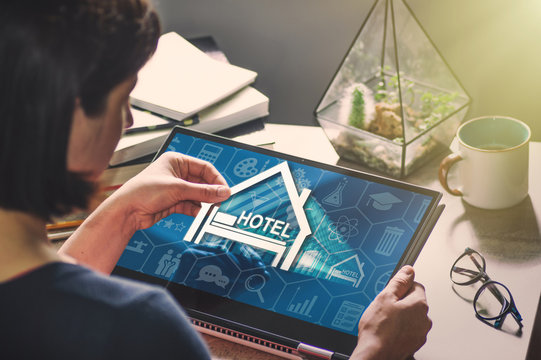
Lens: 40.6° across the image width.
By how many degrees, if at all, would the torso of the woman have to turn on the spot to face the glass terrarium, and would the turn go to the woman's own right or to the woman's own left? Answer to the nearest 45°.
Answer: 0° — they already face it

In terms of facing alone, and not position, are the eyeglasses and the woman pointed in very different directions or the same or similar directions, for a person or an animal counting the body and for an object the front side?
very different directions

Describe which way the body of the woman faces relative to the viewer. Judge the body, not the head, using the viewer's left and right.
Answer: facing away from the viewer and to the right of the viewer

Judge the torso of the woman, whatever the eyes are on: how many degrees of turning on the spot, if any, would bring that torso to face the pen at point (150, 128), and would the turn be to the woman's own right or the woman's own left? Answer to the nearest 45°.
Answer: approximately 45° to the woman's own left

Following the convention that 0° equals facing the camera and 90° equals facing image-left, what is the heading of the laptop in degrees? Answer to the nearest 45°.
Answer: approximately 45°

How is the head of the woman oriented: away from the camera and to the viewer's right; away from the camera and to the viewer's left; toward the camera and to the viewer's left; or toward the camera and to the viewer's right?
away from the camera and to the viewer's right

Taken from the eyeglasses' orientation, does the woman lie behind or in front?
in front
